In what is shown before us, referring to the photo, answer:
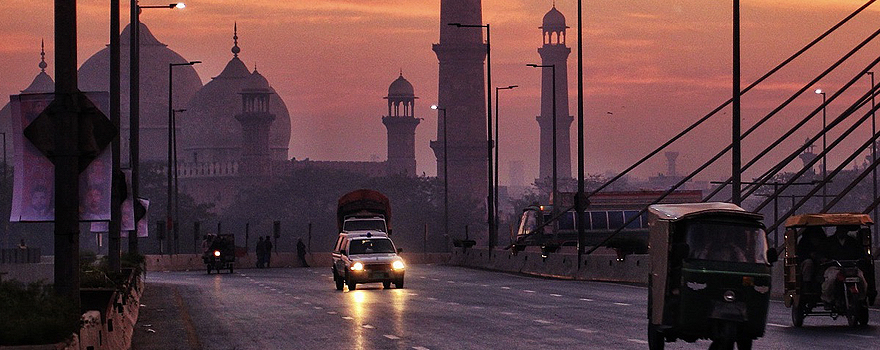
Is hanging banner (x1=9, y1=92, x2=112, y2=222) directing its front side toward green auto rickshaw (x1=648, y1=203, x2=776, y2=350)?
no

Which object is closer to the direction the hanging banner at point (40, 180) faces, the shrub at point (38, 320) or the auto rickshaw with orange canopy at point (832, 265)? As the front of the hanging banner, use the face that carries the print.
the shrub

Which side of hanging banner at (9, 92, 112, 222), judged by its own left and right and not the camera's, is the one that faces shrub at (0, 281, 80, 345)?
front

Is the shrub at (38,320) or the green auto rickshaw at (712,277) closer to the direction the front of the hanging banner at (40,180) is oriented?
the shrub

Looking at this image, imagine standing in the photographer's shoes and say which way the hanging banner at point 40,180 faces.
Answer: facing the viewer

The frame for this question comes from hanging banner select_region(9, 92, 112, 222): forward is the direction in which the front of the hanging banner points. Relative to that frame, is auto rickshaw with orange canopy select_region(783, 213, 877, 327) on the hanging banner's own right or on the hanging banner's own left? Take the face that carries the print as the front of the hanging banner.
on the hanging banner's own left
